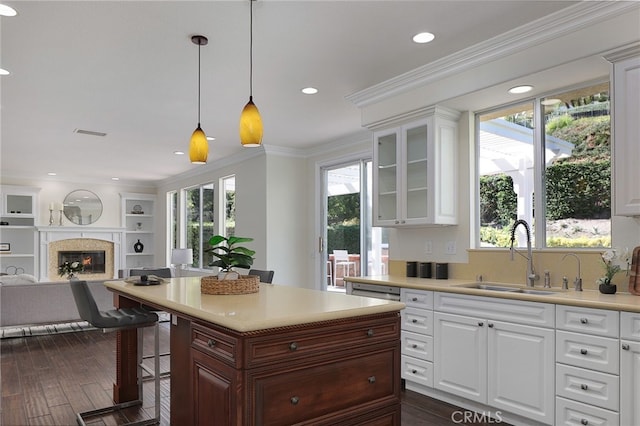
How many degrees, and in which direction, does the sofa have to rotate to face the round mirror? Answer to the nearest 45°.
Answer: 0° — it already faces it

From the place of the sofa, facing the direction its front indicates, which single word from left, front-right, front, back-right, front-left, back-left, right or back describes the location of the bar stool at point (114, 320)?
back

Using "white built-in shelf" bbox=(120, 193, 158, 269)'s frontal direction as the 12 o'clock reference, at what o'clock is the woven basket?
The woven basket is roughly at 12 o'clock from the white built-in shelf.

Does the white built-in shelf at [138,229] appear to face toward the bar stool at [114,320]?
yes

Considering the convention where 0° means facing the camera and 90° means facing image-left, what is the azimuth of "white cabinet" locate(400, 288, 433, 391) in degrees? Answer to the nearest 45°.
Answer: approximately 45°

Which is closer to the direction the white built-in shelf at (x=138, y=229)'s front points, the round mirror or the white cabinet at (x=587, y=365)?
the white cabinet

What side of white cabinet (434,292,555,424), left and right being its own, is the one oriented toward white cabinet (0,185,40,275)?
right

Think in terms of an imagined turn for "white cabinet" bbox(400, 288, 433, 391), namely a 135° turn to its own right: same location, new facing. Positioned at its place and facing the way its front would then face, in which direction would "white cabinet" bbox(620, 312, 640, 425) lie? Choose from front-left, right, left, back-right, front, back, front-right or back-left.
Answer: back-right
